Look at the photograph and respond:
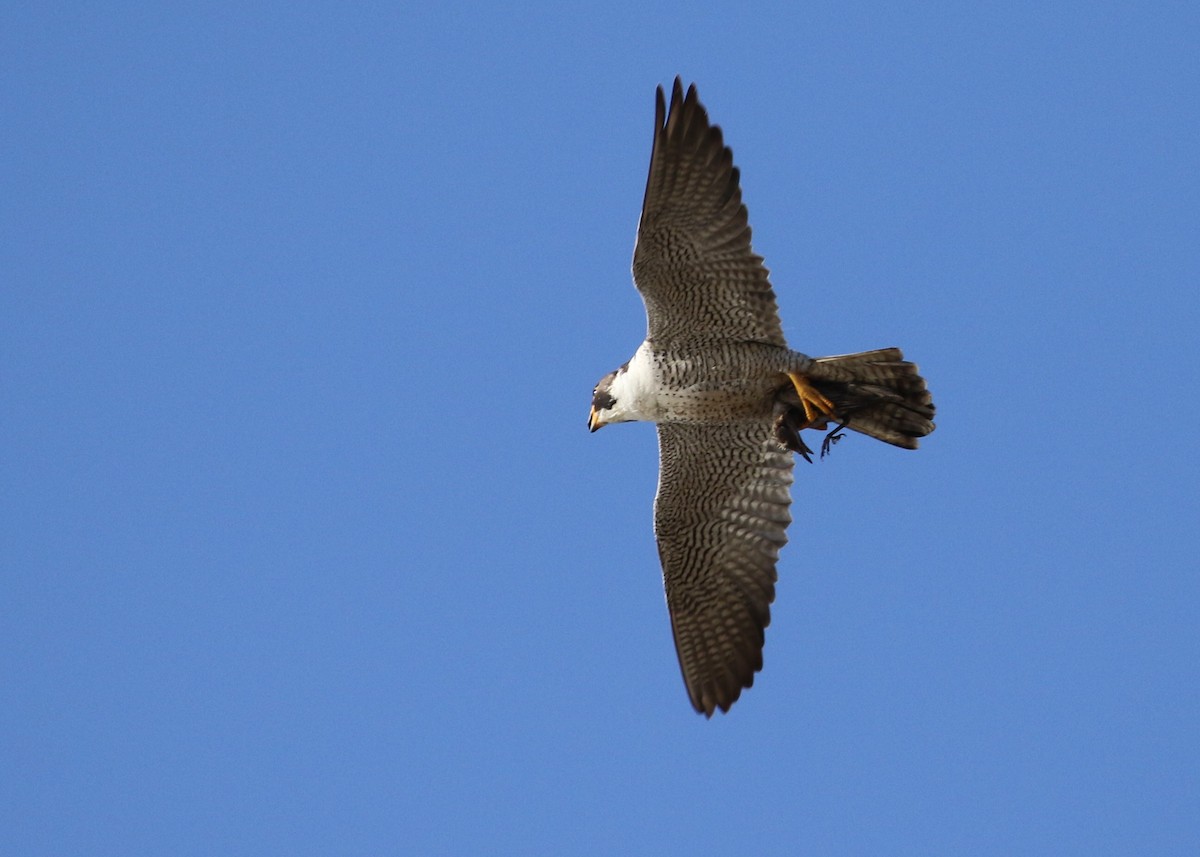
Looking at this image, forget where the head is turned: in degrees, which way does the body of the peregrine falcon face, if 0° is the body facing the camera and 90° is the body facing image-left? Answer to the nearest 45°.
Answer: approximately 90°
